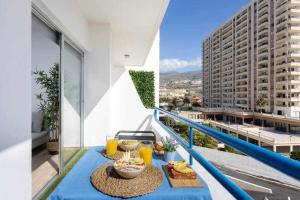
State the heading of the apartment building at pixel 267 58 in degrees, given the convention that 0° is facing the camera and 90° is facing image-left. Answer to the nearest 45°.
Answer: approximately 45°

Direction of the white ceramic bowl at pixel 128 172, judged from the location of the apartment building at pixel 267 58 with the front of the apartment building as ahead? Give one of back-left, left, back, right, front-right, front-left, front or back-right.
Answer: front-left

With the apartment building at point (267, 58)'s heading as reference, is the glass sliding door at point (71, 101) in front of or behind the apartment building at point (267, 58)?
in front

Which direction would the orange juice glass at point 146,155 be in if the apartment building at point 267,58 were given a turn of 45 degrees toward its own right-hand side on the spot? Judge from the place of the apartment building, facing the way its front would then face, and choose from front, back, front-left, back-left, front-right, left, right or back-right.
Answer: left

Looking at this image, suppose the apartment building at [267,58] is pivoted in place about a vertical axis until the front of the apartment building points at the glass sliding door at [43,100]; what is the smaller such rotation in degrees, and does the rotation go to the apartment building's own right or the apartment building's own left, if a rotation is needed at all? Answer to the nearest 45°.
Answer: approximately 45° to the apartment building's own left

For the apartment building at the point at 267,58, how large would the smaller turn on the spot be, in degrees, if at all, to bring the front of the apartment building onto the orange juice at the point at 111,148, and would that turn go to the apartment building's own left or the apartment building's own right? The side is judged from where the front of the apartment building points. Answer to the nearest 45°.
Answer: approximately 45° to the apartment building's own left

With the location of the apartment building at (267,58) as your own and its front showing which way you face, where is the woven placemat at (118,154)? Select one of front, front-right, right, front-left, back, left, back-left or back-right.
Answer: front-left
